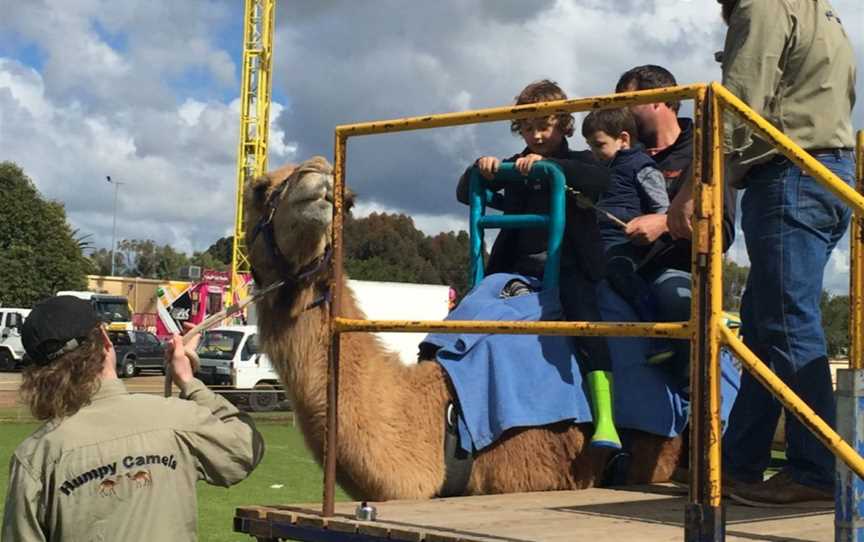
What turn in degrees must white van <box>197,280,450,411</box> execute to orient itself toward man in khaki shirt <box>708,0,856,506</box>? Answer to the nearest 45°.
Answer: approximately 45° to its left

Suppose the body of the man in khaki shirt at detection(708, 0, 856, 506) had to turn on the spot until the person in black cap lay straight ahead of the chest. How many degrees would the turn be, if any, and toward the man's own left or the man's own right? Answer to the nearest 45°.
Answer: approximately 90° to the man's own left

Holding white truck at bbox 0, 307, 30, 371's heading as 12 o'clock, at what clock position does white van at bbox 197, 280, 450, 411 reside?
white van at bbox 197, 280, 450, 411 is roughly at 8 o'clock from white truck at bbox 0, 307, 30, 371.

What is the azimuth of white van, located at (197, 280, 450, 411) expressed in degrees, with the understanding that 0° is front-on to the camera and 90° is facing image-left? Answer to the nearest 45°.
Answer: approximately 45°

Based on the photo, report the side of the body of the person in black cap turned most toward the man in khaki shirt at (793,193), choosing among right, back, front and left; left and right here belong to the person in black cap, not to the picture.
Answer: right

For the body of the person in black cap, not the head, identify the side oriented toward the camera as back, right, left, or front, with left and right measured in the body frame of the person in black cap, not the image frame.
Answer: back

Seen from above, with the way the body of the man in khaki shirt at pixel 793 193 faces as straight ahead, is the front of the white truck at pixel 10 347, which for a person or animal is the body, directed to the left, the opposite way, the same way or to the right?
to the left

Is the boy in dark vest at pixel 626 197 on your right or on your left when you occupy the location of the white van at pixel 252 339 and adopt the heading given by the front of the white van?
on your left

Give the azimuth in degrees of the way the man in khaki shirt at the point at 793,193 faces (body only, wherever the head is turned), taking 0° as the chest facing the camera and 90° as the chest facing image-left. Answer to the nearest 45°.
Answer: approximately 135°
